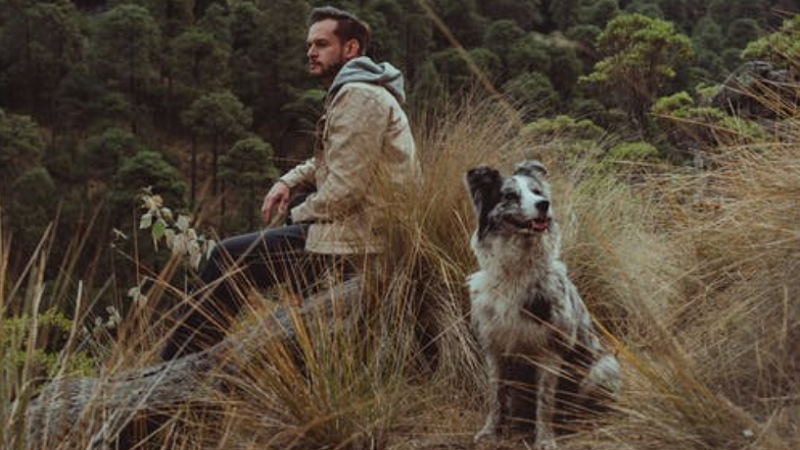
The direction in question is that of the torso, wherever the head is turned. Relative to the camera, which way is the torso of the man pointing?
to the viewer's left

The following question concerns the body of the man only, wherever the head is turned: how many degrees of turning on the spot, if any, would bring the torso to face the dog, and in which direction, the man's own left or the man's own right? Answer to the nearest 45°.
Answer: approximately 135° to the man's own left

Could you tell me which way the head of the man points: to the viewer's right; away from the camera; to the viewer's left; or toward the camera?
to the viewer's left
